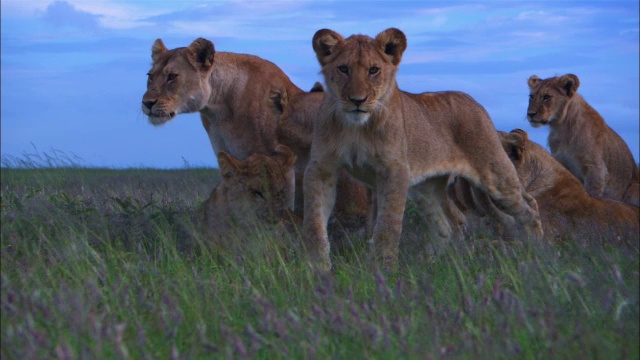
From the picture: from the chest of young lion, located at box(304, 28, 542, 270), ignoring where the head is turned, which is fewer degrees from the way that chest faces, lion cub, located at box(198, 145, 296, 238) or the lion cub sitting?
the lion cub

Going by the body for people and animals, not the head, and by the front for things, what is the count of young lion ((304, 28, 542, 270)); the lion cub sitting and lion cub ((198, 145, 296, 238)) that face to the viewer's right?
0

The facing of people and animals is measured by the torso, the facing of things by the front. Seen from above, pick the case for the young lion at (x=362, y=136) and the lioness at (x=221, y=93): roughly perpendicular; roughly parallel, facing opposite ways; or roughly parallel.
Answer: roughly parallel

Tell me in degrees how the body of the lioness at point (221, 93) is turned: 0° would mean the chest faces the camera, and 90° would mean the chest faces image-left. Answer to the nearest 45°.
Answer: approximately 45°

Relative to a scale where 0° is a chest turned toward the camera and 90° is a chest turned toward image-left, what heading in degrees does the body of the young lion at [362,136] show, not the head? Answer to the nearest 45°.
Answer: approximately 45°

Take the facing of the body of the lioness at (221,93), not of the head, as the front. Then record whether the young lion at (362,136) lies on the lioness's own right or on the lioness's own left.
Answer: on the lioness's own left

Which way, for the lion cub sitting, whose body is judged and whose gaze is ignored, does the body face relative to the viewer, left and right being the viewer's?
facing the viewer and to the left of the viewer

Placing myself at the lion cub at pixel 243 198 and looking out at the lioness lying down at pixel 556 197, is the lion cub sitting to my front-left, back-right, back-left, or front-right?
front-left

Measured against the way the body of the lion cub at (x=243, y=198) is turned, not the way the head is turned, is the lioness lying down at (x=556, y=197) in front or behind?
behind

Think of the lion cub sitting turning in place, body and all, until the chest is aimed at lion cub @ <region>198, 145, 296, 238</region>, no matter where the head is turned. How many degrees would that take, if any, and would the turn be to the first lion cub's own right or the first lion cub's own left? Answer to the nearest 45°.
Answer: approximately 45° to the first lion cub's own left

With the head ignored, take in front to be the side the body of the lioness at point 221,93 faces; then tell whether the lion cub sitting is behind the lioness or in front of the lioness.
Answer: behind

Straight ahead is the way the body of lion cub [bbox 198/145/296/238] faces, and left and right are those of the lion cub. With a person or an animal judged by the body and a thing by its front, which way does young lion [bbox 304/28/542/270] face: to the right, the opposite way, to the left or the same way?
the same way

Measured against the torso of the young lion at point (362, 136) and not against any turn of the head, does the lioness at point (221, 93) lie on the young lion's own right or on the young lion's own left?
on the young lion's own right
